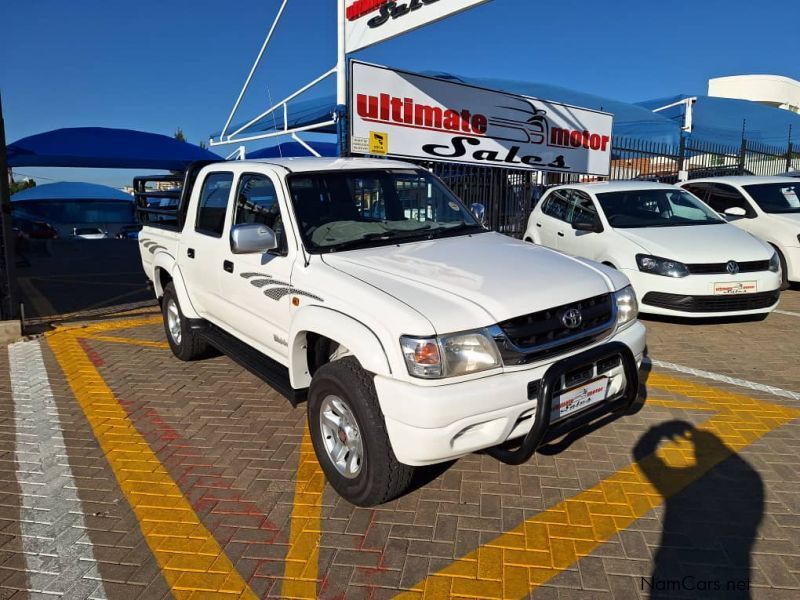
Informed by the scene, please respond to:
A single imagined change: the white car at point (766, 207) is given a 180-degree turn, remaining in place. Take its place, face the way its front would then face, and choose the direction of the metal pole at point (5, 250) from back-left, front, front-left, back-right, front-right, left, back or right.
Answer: left

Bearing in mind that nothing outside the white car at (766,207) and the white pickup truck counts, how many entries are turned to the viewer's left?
0

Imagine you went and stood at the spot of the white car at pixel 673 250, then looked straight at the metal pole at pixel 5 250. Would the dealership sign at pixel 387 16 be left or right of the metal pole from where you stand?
right

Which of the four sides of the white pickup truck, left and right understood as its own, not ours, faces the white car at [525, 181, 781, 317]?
left

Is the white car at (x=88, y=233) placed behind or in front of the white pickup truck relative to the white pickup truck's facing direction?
behind

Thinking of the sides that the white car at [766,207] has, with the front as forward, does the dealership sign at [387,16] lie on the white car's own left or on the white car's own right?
on the white car's own right

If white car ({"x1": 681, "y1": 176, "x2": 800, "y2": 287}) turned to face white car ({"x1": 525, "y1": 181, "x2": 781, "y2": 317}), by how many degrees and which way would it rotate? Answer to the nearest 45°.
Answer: approximately 45° to its right

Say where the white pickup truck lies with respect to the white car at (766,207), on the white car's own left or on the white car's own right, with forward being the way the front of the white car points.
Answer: on the white car's own right

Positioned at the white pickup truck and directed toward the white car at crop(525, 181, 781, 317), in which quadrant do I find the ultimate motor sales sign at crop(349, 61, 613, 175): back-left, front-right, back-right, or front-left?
front-left

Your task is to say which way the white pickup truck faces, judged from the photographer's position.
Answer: facing the viewer and to the right of the viewer

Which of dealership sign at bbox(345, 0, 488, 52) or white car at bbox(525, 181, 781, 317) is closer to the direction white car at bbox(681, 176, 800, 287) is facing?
the white car

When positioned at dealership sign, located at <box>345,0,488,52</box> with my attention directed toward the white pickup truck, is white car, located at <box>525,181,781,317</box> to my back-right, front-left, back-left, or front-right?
front-left
